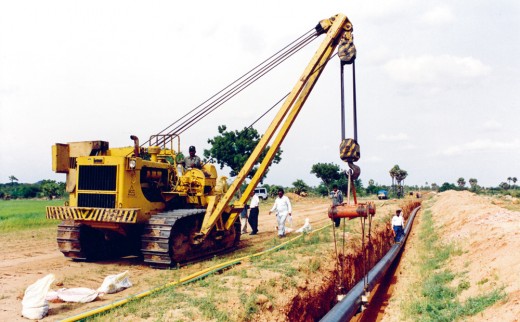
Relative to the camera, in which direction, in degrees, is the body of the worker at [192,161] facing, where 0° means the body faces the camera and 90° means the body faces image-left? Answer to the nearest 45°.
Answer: approximately 0°

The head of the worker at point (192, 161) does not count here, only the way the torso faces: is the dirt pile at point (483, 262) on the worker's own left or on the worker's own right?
on the worker's own left

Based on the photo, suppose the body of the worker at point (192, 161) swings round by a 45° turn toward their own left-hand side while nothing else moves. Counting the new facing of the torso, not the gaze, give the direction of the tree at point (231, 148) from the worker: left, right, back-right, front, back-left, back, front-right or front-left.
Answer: back-left

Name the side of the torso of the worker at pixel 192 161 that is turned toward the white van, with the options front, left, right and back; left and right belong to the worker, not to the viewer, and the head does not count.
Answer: back

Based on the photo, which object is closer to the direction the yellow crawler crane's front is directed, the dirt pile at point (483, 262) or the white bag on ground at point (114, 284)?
the white bag on ground

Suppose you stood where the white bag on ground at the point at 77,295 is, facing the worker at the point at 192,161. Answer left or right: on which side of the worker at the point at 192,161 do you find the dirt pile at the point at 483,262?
right

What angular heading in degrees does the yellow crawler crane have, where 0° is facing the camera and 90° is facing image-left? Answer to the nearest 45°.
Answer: approximately 45°
